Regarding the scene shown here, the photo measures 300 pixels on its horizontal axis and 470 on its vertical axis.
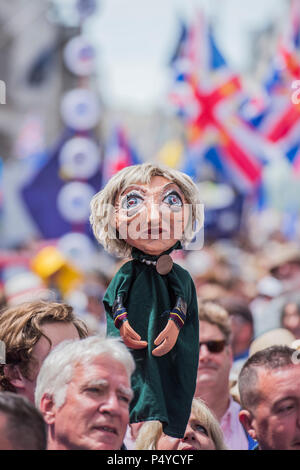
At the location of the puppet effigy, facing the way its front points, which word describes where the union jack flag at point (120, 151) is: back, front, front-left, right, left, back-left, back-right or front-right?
back

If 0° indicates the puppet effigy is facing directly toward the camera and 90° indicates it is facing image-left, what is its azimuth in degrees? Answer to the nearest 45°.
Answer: approximately 0°

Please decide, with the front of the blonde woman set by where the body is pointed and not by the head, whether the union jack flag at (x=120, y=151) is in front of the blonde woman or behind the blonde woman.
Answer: behind

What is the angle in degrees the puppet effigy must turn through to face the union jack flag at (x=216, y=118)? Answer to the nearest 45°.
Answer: approximately 180°

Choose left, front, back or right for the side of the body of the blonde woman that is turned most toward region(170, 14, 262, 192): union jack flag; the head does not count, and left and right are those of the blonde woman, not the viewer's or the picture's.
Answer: back

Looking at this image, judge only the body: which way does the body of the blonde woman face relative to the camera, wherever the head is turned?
toward the camera
